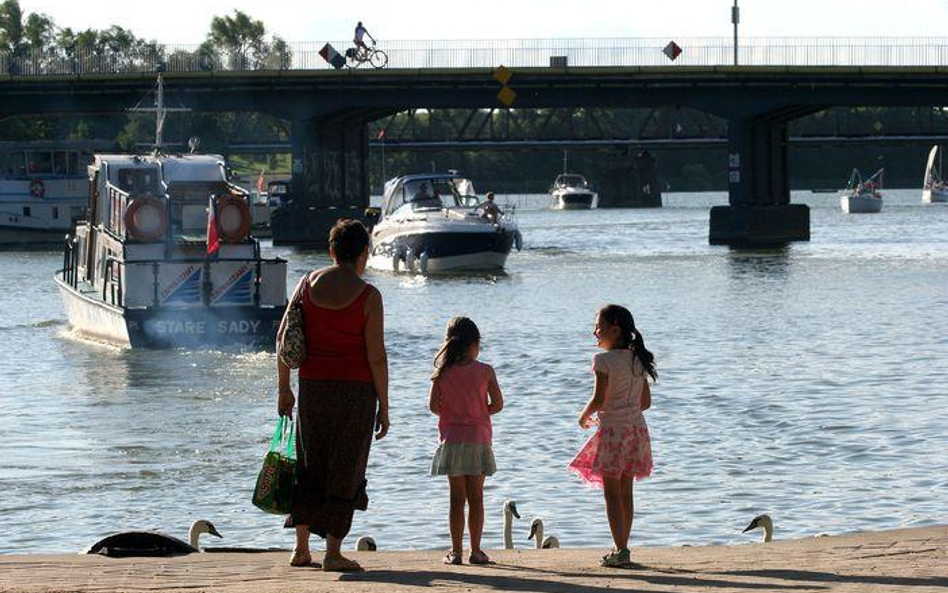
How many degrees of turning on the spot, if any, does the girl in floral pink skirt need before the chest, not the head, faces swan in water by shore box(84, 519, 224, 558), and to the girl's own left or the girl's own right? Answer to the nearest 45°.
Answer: approximately 45° to the girl's own left

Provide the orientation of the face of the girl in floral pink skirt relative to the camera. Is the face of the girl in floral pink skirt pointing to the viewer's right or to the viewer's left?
to the viewer's left

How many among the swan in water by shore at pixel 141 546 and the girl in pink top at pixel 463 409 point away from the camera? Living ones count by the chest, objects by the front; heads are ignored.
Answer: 1

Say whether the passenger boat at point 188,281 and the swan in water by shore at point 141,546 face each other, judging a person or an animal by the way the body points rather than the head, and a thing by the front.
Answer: no

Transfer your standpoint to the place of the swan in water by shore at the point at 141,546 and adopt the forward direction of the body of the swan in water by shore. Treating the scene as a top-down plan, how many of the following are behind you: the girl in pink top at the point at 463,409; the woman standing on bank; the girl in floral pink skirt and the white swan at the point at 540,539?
0

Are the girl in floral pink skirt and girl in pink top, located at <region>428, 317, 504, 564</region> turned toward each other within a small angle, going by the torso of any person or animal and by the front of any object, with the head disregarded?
no

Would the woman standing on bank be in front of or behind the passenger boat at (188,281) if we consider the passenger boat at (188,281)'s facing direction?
behind

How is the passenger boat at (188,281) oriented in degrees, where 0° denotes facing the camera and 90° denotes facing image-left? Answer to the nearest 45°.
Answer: approximately 135°

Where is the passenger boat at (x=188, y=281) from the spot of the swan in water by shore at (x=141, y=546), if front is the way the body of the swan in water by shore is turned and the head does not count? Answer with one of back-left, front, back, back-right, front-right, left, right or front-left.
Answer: left

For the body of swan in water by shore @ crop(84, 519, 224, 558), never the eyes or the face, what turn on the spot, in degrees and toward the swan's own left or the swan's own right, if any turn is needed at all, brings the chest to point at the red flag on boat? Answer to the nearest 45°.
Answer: approximately 90° to the swan's own left

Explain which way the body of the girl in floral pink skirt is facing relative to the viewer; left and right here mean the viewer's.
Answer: facing away from the viewer and to the left of the viewer

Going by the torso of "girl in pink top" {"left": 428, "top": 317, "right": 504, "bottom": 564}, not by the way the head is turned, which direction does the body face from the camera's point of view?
away from the camera

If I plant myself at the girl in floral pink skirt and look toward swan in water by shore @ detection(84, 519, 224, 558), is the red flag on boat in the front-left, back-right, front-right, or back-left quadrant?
front-right

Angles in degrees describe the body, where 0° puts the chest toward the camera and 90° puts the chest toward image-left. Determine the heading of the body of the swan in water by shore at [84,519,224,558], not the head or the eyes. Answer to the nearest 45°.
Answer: approximately 270°

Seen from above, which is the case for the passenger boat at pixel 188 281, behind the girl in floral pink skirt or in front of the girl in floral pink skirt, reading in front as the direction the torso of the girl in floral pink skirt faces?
in front

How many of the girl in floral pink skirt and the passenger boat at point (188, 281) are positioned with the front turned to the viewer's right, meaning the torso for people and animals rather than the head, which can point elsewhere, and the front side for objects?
0

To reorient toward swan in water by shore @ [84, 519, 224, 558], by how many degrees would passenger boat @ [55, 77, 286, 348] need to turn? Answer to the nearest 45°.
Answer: approximately 135° to its left

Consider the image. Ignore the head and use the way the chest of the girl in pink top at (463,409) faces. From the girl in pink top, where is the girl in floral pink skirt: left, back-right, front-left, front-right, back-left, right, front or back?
right
